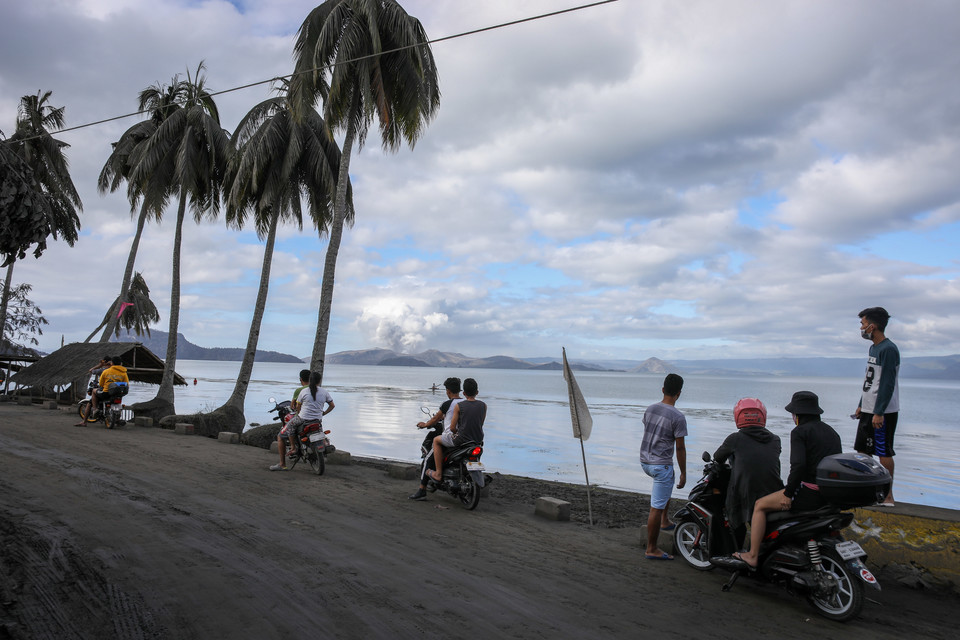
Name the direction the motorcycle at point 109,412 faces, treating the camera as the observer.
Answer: facing away from the viewer and to the left of the viewer

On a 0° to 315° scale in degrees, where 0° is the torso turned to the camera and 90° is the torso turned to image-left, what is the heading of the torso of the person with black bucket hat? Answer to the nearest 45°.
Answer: approximately 135°

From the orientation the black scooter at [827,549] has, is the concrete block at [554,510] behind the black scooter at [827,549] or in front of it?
in front

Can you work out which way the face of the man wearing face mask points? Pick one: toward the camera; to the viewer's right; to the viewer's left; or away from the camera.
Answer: to the viewer's left

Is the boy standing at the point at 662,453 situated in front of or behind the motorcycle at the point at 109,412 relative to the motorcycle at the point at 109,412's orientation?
behind

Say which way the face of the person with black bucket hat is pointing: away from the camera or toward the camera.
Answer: away from the camera

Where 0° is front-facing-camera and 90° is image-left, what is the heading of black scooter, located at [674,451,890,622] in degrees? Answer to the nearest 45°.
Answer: approximately 135°

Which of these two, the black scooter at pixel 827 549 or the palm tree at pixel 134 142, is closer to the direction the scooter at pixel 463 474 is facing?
the palm tree

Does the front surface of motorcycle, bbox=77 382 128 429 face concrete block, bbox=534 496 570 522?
no

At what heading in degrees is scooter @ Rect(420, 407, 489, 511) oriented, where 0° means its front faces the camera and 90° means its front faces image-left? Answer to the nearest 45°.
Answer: approximately 135°

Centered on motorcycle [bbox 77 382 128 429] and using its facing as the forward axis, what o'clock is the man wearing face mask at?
The man wearing face mask is roughly at 7 o'clock from the motorcycle.

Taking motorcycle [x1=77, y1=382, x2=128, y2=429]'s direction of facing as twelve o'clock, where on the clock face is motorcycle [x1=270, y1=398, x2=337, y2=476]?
The motorcycle [x1=270, y1=398, x2=337, y2=476] is roughly at 7 o'clock from the motorcycle [x1=77, y1=382, x2=128, y2=429].
